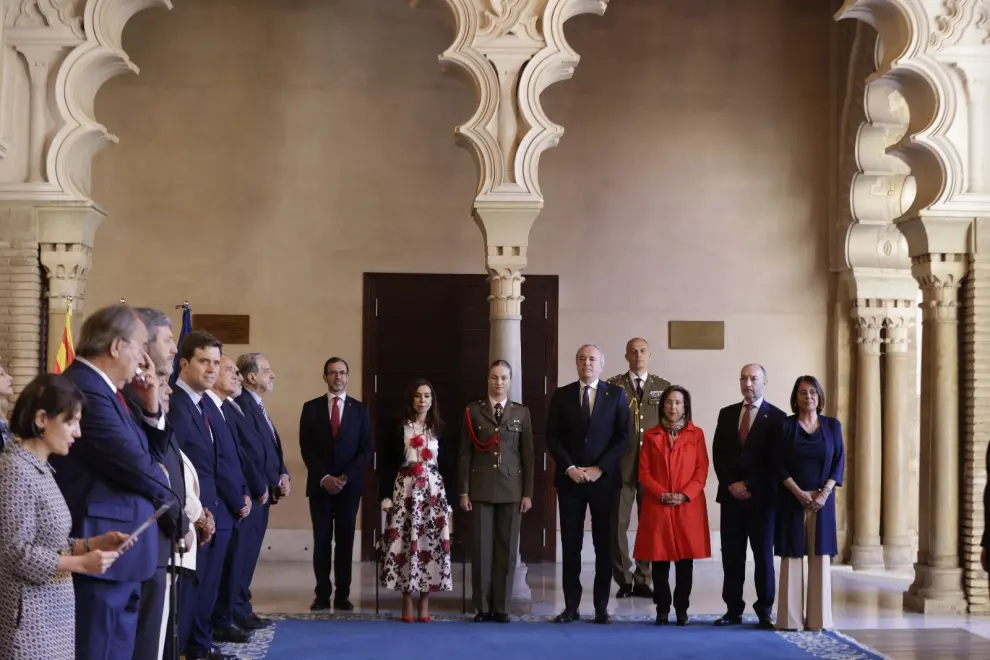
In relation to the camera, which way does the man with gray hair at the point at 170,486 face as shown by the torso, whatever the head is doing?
to the viewer's right

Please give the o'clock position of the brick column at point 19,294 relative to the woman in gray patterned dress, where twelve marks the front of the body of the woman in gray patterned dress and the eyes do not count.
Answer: The brick column is roughly at 9 o'clock from the woman in gray patterned dress.

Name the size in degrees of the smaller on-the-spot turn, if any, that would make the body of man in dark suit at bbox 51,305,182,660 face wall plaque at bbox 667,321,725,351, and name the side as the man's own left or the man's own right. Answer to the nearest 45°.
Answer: approximately 45° to the man's own left

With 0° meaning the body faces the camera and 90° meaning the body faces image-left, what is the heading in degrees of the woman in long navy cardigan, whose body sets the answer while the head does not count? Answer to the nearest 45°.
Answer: approximately 0°

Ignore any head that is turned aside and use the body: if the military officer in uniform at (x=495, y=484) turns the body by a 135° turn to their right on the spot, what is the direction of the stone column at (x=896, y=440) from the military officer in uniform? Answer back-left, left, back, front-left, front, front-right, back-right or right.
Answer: right

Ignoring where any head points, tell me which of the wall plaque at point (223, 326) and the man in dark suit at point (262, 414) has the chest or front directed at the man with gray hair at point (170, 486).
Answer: the wall plaque

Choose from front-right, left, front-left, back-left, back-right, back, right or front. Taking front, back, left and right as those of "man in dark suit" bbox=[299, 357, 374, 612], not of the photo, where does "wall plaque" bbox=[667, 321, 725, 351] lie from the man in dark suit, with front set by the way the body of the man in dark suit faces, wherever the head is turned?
back-left

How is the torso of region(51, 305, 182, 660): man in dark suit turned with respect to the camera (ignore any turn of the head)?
to the viewer's right

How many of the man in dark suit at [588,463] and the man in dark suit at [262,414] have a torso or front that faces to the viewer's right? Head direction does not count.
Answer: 1

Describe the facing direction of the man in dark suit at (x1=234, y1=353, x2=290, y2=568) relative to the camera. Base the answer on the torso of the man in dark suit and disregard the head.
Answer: to the viewer's right
